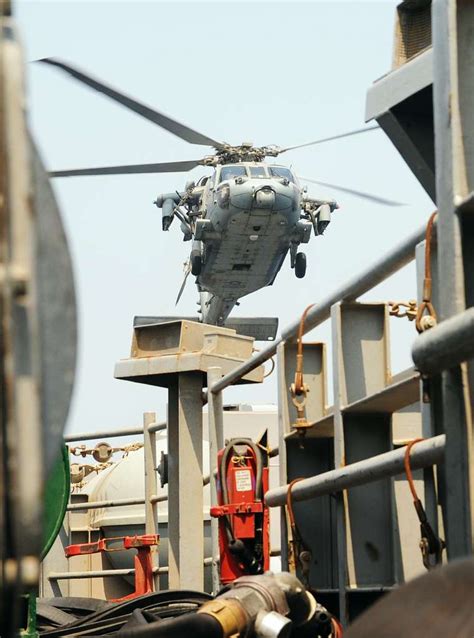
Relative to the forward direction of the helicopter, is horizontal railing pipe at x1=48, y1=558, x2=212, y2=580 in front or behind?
in front

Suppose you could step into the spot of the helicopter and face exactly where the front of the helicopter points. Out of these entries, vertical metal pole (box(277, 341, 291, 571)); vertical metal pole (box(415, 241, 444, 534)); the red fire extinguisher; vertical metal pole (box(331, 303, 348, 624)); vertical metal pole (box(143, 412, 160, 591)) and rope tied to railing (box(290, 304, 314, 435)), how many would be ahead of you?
6

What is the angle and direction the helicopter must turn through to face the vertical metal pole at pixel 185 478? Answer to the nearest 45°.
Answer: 0° — it already faces it

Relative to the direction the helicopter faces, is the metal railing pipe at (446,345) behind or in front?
in front

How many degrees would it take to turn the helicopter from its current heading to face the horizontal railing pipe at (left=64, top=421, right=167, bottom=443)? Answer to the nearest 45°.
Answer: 0° — it already faces it

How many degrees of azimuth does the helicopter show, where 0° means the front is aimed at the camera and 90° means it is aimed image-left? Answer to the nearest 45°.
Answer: approximately 0°

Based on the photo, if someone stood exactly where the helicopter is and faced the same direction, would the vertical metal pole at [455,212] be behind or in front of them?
in front

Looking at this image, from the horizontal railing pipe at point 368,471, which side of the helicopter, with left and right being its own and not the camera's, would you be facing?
front

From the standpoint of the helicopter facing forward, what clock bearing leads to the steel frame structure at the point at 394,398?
The steel frame structure is roughly at 12 o'clock from the helicopter.
